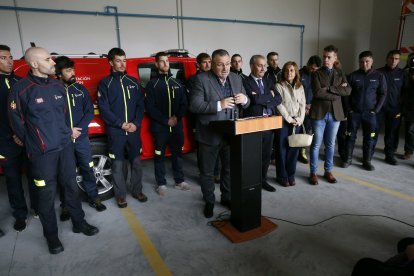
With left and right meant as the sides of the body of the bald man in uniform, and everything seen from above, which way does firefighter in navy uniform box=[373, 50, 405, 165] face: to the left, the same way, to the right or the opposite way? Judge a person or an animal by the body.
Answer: to the right

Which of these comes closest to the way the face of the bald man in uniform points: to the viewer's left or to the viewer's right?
to the viewer's right

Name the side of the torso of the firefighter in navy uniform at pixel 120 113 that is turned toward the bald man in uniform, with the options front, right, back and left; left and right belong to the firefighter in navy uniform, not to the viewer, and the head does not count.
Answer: right

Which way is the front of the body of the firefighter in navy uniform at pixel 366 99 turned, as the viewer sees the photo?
toward the camera

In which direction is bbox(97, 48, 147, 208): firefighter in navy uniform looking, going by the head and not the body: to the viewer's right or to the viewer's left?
to the viewer's right

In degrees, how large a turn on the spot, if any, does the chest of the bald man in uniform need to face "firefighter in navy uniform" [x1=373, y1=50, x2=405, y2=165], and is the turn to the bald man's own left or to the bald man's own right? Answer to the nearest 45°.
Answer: approximately 45° to the bald man's own left

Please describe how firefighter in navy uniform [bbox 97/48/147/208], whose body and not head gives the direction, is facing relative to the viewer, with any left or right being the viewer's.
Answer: facing the viewer and to the right of the viewer

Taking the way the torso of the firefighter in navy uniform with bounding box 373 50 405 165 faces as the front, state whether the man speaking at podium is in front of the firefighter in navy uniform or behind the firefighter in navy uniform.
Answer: in front

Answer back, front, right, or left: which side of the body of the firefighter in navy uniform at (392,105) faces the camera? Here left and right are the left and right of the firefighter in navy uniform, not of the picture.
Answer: front

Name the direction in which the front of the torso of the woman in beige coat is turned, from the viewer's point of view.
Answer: toward the camera
